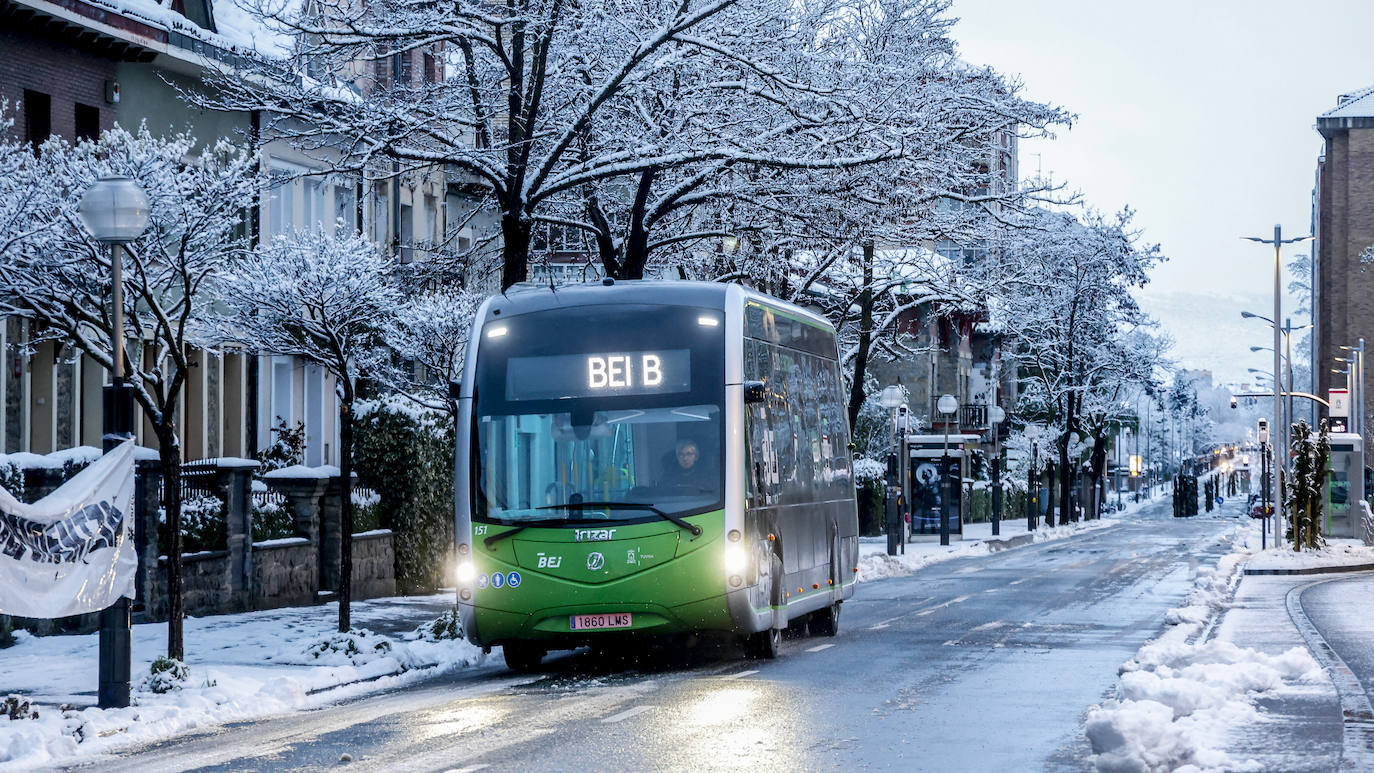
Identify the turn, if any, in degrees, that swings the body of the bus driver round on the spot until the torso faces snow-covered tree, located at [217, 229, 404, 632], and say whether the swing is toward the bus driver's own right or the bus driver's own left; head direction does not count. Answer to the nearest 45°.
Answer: approximately 135° to the bus driver's own right

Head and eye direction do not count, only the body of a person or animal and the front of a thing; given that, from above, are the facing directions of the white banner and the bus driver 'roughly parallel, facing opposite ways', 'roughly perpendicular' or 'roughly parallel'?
roughly parallel

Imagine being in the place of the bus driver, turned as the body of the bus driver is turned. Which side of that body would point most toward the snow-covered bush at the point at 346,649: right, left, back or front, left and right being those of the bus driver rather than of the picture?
right

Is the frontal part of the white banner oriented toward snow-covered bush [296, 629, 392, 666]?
no

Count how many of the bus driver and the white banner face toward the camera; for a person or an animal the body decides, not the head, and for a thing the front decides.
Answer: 2

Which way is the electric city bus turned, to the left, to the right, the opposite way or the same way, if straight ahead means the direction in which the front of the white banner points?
the same way

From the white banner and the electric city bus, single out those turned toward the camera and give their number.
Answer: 2

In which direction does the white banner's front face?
toward the camera

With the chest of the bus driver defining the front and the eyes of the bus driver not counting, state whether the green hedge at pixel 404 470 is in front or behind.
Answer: behind

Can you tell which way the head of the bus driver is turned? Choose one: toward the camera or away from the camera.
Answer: toward the camera

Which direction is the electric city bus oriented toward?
toward the camera

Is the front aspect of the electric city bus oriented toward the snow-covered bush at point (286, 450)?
no

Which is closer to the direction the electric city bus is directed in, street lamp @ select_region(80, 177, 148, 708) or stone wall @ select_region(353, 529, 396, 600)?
the street lamp
